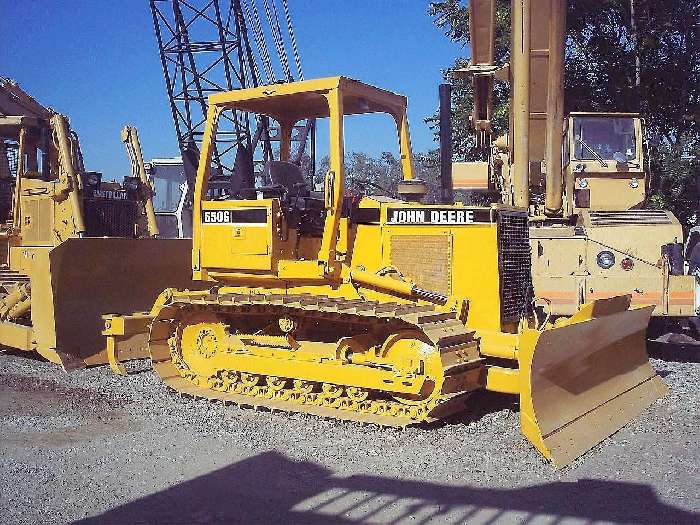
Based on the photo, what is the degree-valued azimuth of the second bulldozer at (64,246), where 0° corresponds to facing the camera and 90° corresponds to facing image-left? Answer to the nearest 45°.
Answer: approximately 315°

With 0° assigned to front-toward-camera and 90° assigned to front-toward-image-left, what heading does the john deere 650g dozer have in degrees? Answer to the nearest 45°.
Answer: approximately 315°

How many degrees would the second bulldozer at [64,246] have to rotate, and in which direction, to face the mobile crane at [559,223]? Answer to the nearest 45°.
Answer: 0° — it already faces it

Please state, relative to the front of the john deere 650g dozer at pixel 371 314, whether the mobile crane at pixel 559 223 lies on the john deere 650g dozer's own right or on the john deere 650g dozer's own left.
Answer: on the john deere 650g dozer's own left

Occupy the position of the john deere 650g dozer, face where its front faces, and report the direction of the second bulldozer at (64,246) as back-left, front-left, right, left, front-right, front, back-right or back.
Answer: back
